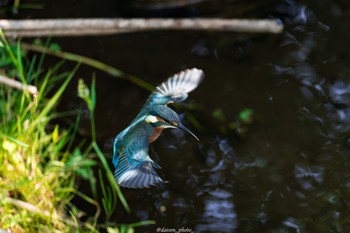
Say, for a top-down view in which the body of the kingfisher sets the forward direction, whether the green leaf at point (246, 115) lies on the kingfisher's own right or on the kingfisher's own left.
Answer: on the kingfisher's own left

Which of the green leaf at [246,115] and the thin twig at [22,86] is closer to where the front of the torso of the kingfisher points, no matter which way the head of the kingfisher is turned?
the green leaf

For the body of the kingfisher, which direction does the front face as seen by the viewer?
to the viewer's right

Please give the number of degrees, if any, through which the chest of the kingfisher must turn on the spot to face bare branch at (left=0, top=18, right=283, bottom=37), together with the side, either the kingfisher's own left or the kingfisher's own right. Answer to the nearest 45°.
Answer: approximately 90° to the kingfisher's own left
